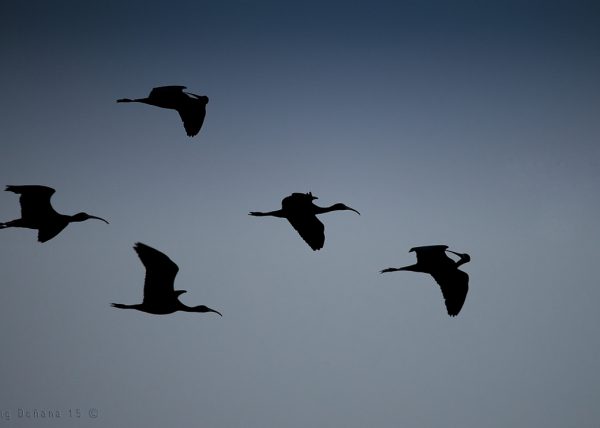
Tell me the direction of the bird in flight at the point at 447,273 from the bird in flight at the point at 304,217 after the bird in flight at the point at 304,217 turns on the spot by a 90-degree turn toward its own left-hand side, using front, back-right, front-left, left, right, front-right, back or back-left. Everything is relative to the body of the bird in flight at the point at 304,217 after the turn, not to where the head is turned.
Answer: right

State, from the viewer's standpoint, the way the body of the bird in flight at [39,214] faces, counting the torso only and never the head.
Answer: to the viewer's right

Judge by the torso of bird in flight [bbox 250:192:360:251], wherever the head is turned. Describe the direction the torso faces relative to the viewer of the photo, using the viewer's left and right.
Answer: facing to the right of the viewer

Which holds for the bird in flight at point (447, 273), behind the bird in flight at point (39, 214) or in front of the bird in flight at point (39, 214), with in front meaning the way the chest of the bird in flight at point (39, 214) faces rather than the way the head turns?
in front

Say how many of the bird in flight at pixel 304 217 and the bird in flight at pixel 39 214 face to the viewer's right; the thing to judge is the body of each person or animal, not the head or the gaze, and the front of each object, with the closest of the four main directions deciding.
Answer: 2

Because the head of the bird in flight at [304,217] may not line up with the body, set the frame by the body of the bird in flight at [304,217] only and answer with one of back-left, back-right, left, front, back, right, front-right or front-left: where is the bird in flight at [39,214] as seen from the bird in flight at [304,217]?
back

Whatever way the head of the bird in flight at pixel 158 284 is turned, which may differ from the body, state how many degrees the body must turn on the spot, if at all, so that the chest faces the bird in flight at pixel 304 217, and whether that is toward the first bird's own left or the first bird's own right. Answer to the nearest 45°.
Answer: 0° — it already faces it

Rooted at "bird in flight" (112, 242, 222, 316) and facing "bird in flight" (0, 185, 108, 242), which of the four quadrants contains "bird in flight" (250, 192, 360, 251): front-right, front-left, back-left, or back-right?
back-right

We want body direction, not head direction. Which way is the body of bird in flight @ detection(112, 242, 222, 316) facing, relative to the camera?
to the viewer's right

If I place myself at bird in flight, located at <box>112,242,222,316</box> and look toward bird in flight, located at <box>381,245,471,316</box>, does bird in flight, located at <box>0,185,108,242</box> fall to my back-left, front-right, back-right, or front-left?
back-left

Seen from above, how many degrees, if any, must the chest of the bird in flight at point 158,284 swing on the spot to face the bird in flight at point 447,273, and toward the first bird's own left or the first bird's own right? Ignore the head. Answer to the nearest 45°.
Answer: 0° — it already faces it

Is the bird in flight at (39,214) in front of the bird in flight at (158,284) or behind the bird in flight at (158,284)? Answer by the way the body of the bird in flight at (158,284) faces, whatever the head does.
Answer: behind

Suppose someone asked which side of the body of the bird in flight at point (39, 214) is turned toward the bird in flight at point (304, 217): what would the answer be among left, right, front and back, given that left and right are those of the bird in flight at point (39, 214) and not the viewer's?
front
